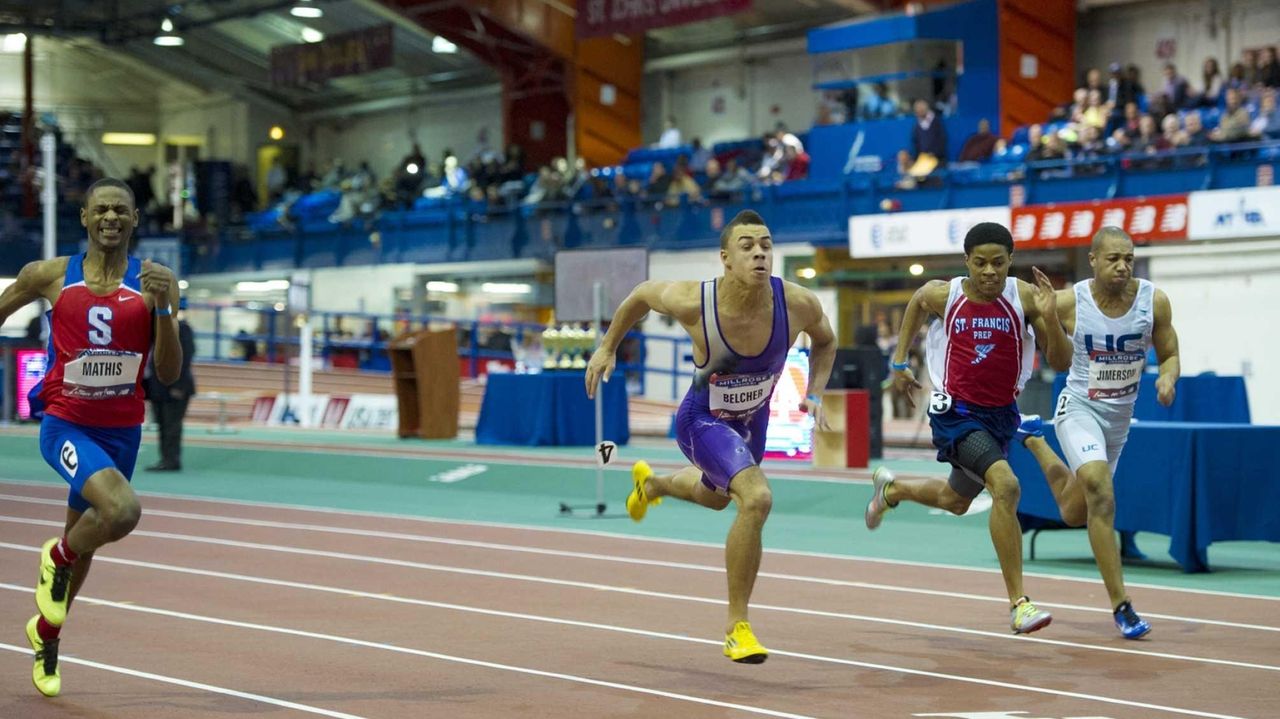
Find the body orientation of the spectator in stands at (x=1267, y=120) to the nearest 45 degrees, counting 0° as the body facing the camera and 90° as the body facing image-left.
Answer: approximately 45°

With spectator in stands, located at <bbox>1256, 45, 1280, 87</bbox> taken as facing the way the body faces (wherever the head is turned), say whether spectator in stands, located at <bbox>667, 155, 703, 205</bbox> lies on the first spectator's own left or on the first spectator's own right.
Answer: on the first spectator's own right

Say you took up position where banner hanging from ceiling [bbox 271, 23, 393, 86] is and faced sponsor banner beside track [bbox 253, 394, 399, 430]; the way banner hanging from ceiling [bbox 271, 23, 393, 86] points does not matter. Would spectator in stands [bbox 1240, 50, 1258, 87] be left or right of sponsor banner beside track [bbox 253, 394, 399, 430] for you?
left

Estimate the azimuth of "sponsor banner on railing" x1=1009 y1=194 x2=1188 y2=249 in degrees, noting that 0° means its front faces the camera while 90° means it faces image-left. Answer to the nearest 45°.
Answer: approximately 0°

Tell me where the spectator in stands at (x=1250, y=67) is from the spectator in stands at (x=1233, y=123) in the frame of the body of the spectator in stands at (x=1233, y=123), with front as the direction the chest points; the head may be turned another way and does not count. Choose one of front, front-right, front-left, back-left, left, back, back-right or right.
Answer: back-right

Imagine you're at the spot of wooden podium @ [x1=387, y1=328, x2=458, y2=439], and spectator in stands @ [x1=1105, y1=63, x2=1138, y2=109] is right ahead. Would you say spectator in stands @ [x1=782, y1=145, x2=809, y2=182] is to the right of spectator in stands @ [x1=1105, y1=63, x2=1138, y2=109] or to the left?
left

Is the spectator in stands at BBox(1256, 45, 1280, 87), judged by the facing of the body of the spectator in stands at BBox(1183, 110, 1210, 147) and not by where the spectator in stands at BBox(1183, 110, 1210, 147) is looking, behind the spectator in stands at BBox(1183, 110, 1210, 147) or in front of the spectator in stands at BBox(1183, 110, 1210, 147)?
behind

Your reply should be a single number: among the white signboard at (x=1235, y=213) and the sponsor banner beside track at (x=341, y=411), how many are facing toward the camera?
2
